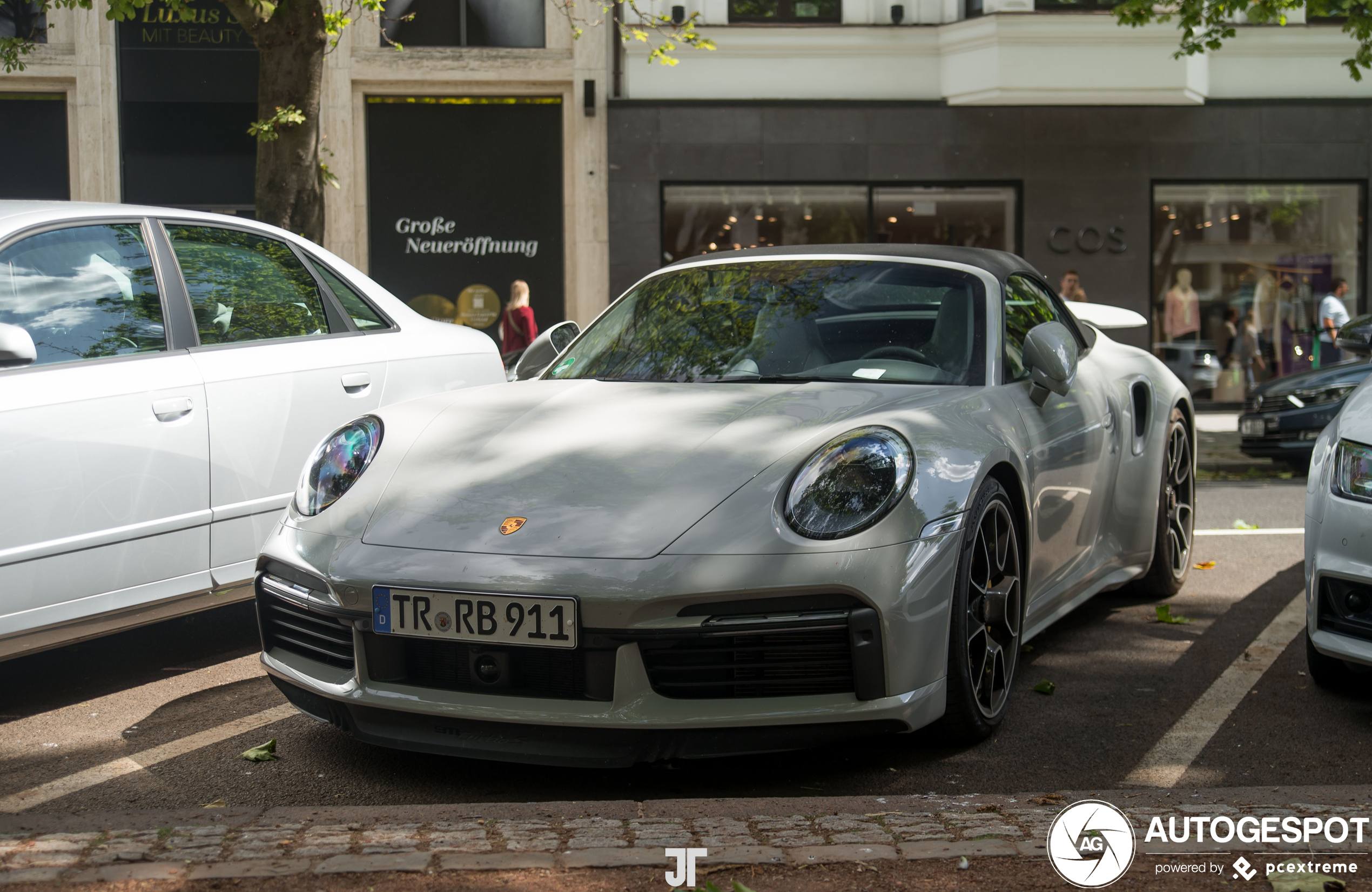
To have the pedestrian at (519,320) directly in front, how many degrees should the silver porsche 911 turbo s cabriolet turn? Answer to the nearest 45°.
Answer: approximately 135° to its right

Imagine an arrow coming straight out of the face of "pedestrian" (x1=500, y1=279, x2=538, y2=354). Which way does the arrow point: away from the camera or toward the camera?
away from the camera

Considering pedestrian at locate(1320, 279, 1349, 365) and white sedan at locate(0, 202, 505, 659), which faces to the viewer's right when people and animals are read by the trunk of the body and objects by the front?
the pedestrian

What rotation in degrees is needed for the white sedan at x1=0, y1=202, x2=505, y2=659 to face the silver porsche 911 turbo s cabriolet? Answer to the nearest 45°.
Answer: approximately 90° to its left

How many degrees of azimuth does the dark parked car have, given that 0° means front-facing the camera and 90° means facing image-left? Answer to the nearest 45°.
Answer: approximately 45°

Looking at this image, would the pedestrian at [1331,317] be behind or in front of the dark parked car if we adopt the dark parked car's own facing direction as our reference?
behind

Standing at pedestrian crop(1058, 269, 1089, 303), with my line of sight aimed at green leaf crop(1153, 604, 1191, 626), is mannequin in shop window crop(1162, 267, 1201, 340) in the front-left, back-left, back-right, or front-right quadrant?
back-left

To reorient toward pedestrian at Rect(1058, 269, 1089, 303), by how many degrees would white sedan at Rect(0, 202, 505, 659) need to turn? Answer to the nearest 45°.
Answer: approximately 180°

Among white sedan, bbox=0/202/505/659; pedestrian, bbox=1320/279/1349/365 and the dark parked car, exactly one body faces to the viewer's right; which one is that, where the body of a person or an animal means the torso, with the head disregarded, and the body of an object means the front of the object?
the pedestrian
